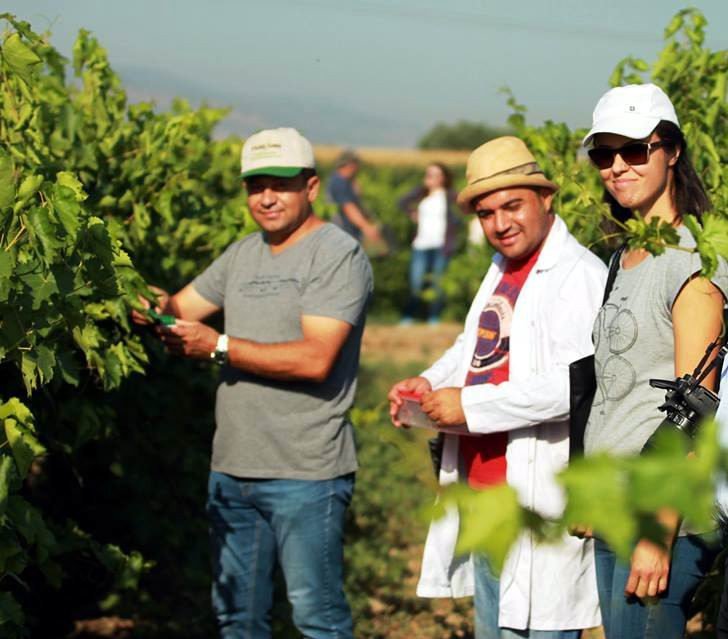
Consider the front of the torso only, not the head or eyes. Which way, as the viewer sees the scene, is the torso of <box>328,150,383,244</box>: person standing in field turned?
to the viewer's right

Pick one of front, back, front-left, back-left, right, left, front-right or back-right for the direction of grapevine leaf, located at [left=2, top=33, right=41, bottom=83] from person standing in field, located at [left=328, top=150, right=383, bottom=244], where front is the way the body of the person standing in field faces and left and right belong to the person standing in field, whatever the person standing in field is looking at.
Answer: right

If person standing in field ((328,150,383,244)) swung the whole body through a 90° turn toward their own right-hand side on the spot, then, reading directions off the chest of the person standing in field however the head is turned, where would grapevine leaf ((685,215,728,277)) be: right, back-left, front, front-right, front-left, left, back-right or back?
front

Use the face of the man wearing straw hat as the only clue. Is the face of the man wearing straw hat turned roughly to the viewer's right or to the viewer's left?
to the viewer's left

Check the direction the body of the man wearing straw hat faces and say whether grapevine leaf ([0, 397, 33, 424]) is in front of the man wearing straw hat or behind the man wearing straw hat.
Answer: in front

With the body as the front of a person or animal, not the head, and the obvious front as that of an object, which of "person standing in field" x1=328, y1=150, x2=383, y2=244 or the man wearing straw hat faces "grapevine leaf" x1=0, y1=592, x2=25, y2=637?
the man wearing straw hat

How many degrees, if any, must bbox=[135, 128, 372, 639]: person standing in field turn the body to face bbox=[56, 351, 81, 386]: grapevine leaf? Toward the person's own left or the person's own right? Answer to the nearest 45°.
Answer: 0° — they already face it

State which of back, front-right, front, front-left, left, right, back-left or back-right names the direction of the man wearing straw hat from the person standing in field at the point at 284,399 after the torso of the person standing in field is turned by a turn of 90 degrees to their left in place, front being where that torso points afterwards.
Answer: front

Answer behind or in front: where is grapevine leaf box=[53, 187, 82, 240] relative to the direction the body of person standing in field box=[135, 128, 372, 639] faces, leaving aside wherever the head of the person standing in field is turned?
in front

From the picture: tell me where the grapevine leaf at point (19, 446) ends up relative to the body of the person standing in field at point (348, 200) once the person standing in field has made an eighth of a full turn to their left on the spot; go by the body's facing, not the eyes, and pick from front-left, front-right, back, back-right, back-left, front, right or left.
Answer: back-right
